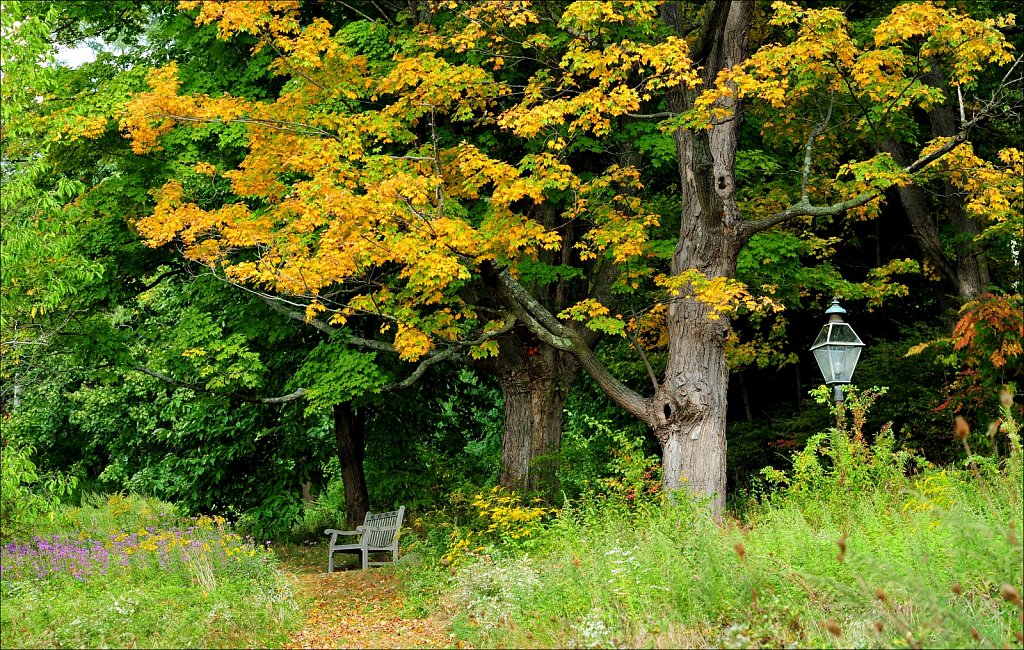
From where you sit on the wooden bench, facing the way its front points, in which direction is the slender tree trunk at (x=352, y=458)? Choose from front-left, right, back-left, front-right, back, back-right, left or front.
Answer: back-right

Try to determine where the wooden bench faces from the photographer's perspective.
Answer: facing the viewer and to the left of the viewer
